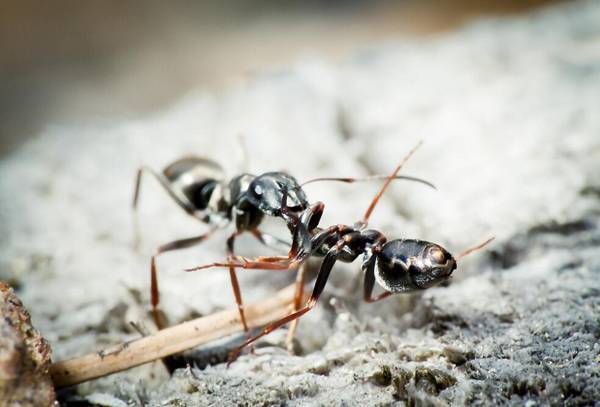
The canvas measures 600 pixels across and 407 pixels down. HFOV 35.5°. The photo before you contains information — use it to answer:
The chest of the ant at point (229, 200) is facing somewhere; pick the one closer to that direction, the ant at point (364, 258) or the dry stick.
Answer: the ant

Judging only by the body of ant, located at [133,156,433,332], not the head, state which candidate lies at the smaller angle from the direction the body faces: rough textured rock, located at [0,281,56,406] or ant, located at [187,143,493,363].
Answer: the ant

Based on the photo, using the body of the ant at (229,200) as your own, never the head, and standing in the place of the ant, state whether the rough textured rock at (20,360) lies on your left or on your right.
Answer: on your right

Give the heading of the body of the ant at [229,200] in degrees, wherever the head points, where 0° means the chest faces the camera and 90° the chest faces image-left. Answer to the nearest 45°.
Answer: approximately 315°
